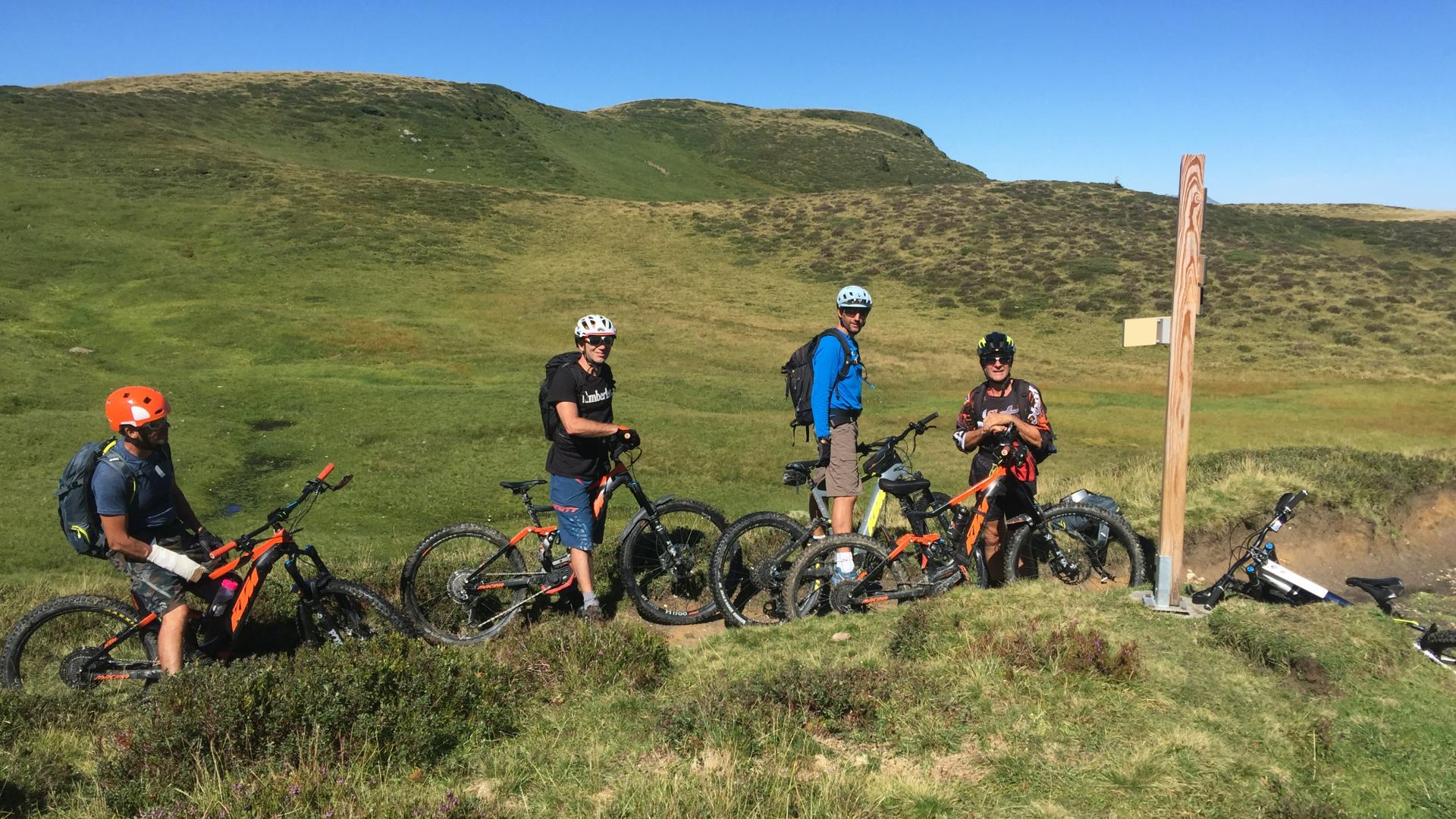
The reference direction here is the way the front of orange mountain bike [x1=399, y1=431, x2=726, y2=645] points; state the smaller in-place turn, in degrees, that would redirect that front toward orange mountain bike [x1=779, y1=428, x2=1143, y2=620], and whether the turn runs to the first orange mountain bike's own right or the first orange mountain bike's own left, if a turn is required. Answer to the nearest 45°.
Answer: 0° — it already faces it

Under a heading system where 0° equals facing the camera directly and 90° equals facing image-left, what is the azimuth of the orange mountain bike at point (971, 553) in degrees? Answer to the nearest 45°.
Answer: approximately 270°

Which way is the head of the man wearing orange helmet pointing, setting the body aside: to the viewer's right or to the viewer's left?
to the viewer's right

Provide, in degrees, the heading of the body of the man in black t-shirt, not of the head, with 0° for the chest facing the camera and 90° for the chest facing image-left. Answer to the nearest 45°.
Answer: approximately 315°

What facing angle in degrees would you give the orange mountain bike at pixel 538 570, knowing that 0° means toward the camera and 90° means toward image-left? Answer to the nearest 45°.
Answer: approximately 270°

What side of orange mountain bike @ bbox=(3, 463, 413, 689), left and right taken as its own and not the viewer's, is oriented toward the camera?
right

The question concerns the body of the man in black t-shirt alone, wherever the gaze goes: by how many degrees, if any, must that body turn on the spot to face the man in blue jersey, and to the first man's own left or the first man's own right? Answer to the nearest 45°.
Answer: approximately 45° to the first man's own left
